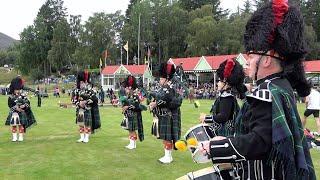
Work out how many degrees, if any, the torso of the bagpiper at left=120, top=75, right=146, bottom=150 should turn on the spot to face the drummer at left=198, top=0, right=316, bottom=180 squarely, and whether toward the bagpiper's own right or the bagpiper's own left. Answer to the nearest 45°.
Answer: approximately 45° to the bagpiper's own left

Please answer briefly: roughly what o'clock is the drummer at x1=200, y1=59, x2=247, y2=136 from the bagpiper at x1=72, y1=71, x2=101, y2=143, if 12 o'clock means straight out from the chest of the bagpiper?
The drummer is roughly at 10 o'clock from the bagpiper.

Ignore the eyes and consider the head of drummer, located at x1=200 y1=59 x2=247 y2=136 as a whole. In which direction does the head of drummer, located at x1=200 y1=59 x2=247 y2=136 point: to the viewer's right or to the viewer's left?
to the viewer's left

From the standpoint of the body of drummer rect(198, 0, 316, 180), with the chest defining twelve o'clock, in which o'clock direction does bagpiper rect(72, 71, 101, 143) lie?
The bagpiper is roughly at 2 o'clock from the drummer.

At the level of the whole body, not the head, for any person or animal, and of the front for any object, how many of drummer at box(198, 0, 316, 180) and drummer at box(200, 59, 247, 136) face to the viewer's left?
2

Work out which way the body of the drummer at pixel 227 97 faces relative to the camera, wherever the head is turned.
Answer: to the viewer's left

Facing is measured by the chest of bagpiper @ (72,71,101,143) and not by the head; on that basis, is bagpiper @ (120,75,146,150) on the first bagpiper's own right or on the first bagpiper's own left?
on the first bagpiper's own left

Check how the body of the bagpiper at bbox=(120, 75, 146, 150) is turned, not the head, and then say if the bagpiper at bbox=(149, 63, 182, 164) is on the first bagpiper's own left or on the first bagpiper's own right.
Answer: on the first bagpiper's own left

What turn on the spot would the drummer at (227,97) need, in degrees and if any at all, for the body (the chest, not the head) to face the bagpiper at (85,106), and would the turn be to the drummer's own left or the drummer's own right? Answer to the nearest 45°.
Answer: approximately 45° to the drummer's own right

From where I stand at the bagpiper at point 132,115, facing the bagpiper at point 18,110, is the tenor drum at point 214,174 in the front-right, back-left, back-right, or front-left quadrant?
back-left

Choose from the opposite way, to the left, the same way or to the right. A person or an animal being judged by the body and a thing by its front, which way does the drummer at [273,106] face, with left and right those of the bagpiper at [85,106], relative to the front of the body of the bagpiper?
to the right

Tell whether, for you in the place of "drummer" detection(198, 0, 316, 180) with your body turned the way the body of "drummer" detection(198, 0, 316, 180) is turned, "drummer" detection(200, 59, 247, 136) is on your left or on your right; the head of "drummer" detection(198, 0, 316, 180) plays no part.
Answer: on your right

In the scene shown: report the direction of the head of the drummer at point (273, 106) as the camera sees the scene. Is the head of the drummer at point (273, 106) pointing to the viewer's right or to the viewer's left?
to the viewer's left

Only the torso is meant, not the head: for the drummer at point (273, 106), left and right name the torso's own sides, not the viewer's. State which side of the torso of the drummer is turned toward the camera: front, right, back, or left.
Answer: left
